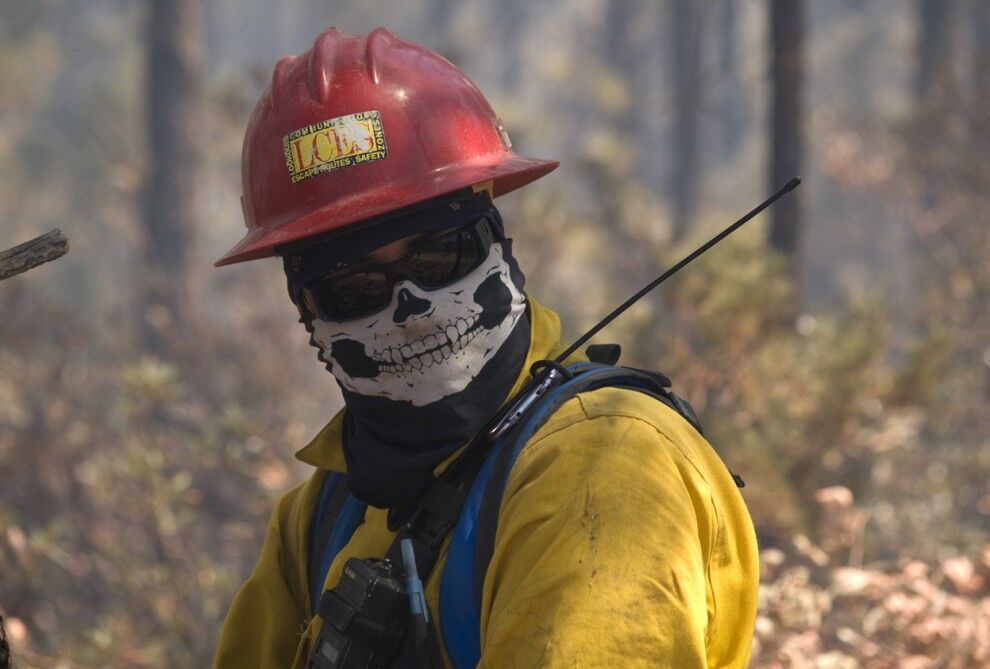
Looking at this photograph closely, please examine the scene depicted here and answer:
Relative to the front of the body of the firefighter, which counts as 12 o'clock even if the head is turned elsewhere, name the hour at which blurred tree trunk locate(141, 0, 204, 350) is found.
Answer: The blurred tree trunk is roughly at 4 o'clock from the firefighter.

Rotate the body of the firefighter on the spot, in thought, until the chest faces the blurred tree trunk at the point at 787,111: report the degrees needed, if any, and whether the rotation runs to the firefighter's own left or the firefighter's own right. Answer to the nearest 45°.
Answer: approximately 180°

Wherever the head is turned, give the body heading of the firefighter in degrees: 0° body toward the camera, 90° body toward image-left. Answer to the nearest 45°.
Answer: approximately 45°

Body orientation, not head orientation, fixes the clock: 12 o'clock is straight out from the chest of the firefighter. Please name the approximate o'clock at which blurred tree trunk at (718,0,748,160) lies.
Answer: The blurred tree trunk is roughly at 5 o'clock from the firefighter.

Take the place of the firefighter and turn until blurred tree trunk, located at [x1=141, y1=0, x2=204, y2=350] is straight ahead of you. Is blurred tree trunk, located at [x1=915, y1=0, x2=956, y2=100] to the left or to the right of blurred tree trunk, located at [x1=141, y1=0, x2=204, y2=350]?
right

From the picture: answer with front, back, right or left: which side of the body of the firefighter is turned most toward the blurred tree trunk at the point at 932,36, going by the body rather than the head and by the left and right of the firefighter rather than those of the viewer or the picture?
back

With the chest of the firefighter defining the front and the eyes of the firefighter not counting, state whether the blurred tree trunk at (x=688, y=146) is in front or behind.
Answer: behind
